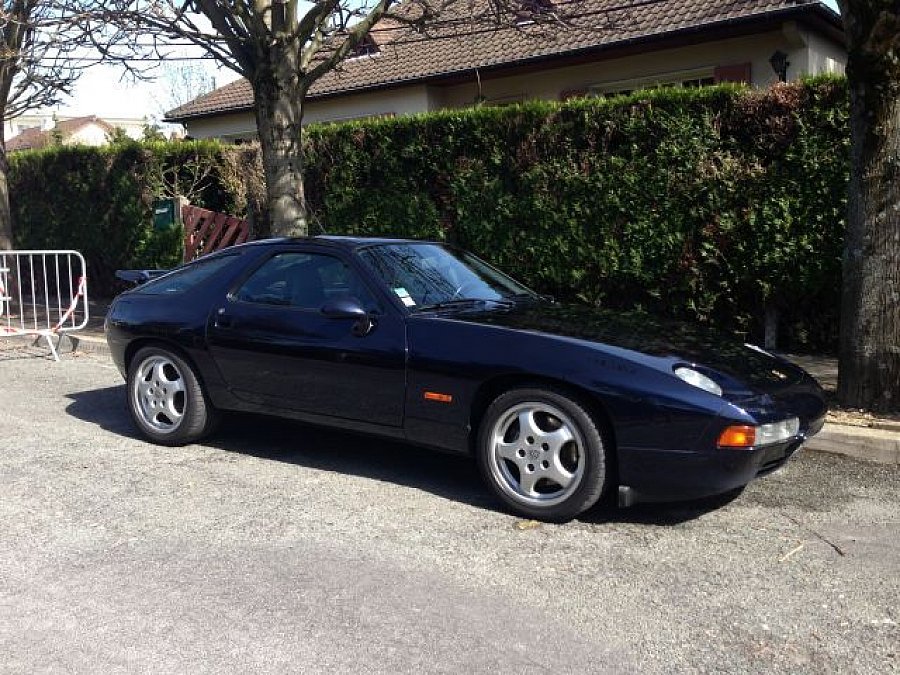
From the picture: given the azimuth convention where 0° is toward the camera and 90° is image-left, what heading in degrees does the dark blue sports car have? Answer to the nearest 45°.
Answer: approximately 315°

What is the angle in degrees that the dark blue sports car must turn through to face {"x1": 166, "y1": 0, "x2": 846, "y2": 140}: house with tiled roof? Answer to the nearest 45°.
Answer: approximately 135° to its left

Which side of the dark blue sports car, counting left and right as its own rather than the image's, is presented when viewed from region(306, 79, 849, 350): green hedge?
left

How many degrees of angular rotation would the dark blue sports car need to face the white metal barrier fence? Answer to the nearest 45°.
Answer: approximately 180°

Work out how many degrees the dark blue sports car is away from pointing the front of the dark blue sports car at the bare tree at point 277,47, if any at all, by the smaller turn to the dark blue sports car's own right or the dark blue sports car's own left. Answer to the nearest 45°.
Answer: approximately 135° to the dark blue sports car's own left

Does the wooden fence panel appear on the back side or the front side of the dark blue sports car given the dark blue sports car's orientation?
on the back side
